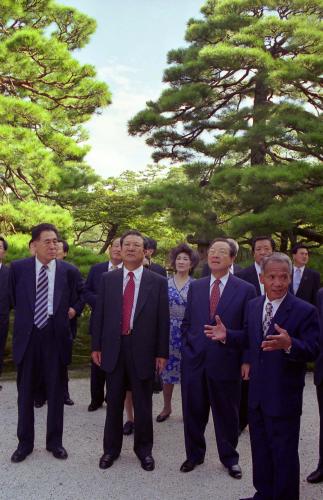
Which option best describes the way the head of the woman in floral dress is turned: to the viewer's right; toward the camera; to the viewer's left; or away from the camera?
toward the camera

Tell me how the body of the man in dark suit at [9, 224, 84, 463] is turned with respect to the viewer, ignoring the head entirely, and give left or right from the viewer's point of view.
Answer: facing the viewer

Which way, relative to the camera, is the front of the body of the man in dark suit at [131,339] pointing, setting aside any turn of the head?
toward the camera

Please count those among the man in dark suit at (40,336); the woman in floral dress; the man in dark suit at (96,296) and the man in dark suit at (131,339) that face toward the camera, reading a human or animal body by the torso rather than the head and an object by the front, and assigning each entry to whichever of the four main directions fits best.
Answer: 4

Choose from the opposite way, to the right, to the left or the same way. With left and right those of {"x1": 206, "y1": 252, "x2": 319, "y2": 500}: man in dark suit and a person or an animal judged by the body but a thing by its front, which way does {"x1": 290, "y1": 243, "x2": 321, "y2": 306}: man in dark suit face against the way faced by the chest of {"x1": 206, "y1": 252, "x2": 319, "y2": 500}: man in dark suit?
the same way

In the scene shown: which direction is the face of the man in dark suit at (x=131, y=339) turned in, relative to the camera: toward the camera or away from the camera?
toward the camera

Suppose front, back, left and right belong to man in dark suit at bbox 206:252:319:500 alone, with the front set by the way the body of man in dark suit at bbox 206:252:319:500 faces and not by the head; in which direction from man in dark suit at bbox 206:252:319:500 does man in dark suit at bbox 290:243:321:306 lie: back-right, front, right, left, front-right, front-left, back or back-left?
back-right

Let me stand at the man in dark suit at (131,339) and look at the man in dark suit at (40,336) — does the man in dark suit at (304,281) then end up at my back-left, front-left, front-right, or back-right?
back-right

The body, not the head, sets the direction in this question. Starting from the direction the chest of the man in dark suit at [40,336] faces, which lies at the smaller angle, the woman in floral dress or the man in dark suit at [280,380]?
the man in dark suit

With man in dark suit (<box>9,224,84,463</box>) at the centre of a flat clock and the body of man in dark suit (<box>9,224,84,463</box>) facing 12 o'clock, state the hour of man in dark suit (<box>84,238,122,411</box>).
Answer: man in dark suit (<box>84,238,122,411</box>) is roughly at 7 o'clock from man in dark suit (<box>9,224,84,463</box>).

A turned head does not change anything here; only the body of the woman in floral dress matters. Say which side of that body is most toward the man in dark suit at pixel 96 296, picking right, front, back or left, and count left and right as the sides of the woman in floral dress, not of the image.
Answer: right

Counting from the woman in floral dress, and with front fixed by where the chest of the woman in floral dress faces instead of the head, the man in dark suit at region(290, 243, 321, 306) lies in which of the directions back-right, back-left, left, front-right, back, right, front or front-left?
back-left

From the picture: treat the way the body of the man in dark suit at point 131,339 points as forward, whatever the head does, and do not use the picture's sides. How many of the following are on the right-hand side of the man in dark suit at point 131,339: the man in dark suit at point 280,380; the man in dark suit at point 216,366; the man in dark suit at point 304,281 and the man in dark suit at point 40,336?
1

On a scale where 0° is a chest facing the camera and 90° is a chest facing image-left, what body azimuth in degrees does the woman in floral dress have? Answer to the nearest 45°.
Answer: approximately 0°

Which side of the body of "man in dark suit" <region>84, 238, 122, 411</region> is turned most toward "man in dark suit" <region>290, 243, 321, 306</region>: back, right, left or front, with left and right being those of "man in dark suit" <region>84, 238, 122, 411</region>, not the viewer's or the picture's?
left
